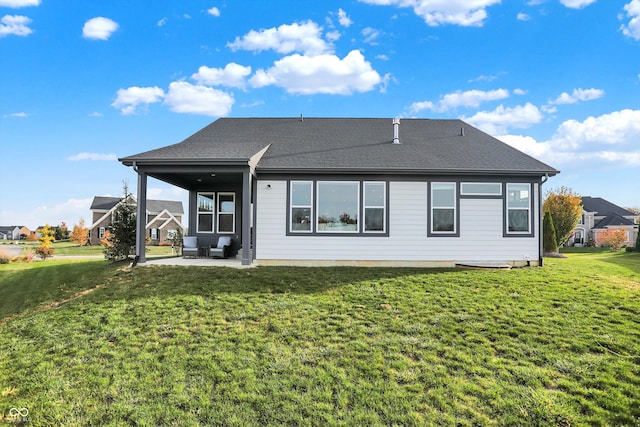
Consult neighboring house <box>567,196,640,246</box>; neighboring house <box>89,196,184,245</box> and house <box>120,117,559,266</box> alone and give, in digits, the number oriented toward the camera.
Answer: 2

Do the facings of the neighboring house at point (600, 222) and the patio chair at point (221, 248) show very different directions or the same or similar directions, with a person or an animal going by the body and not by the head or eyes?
same or similar directions

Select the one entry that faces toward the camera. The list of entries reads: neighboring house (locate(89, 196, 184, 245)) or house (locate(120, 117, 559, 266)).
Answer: the neighboring house

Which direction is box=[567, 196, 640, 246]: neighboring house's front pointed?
toward the camera

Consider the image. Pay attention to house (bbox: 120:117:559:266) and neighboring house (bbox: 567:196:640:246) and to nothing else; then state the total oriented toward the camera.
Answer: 1

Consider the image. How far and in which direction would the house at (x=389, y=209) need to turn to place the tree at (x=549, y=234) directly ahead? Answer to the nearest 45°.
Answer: approximately 45° to its right

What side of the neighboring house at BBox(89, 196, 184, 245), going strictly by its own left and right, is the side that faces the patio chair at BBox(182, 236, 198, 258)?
front

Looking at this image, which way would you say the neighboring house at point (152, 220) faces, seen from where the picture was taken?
facing the viewer

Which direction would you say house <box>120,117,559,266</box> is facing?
away from the camera

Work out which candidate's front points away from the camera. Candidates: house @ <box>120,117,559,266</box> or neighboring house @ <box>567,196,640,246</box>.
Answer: the house

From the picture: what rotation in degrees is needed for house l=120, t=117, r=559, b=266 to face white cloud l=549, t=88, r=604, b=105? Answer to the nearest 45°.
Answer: approximately 45° to its right

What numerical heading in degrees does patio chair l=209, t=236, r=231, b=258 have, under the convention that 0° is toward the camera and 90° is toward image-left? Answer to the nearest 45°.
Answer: approximately 45°
